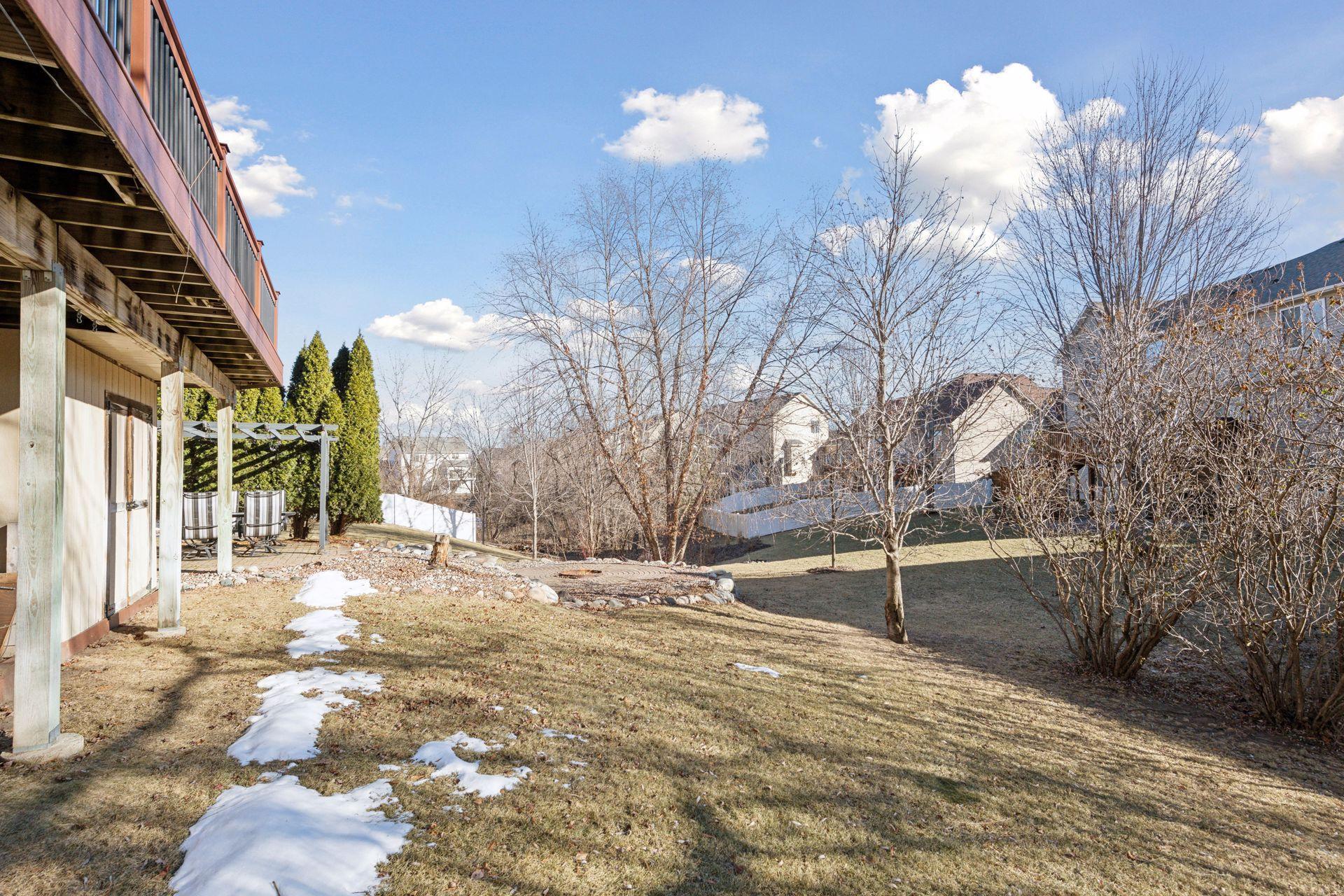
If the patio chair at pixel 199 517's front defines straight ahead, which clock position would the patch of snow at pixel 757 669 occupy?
The patch of snow is roughly at 5 o'clock from the patio chair.

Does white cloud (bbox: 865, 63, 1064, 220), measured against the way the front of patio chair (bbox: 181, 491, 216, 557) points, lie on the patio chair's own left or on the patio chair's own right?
on the patio chair's own right

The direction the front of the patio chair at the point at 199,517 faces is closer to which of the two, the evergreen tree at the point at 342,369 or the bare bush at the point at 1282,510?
the evergreen tree

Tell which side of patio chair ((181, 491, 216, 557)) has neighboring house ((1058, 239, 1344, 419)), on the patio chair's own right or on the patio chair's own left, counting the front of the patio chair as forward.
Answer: on the patio chair's own right

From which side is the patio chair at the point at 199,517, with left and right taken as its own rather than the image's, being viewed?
back

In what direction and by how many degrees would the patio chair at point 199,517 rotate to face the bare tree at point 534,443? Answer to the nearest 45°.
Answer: approximately 45° to its right

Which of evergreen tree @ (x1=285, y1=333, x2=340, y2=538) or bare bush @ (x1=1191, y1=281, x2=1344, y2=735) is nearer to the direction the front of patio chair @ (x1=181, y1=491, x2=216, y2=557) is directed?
the evergreen tree

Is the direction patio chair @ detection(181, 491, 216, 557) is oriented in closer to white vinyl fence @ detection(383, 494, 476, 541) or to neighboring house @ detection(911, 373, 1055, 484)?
the white vinyl fence
